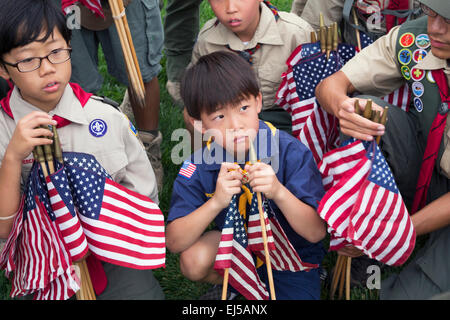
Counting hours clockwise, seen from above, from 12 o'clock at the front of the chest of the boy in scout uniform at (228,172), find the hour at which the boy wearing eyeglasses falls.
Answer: The boy wearing eyeglasses is roughly at 3 o'clock from the boy in scout uniform.

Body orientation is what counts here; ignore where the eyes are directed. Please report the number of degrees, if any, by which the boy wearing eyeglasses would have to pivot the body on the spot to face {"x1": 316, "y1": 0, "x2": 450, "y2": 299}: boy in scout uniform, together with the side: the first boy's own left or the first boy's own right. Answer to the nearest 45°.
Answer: approximately 90° to the first boy's own left

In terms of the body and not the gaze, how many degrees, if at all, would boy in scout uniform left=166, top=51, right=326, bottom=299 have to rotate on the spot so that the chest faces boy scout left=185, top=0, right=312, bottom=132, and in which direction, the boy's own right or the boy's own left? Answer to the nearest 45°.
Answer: approximately 180°

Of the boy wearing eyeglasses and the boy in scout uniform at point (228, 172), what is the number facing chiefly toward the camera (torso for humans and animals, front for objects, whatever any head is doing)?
2

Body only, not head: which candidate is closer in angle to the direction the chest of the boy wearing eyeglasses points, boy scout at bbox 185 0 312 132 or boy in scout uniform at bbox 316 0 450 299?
the boy in scout uniform

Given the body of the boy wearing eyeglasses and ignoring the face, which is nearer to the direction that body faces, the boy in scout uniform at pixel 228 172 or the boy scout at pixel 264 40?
the boy in scout uniform
